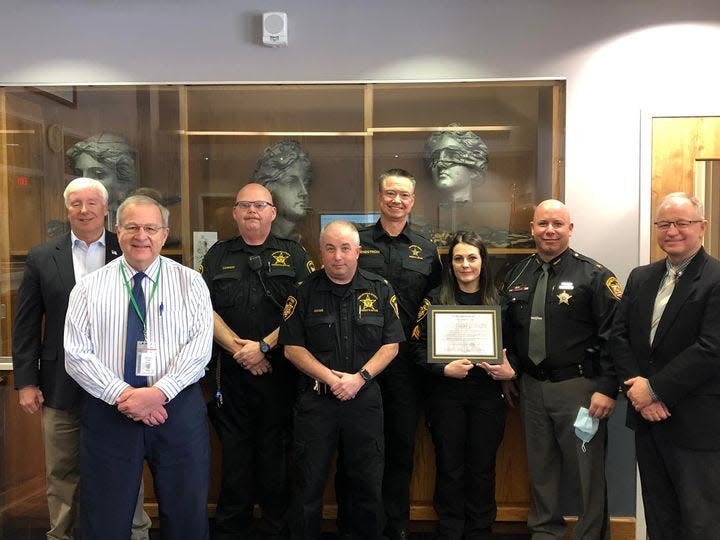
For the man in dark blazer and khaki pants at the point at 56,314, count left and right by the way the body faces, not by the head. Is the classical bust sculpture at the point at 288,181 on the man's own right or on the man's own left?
on the man's own left

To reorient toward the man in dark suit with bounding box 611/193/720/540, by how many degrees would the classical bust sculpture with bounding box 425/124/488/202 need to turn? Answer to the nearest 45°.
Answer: approximately 90° to its left

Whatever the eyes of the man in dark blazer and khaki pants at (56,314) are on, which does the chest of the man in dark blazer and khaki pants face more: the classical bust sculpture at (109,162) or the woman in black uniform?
the woman in black uniform

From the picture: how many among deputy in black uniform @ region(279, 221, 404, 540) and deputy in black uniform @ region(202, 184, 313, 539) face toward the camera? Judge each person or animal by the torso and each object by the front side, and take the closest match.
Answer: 2

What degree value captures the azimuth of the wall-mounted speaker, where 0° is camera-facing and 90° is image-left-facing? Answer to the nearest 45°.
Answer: approximately 0°

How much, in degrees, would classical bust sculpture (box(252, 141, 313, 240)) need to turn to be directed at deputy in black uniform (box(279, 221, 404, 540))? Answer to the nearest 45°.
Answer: approximately 45° to its right

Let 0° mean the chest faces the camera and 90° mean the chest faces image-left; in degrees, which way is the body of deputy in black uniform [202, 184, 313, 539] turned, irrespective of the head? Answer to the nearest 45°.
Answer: approximately 0°

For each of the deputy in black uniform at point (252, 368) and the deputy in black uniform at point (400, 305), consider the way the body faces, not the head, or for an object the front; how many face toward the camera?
2
